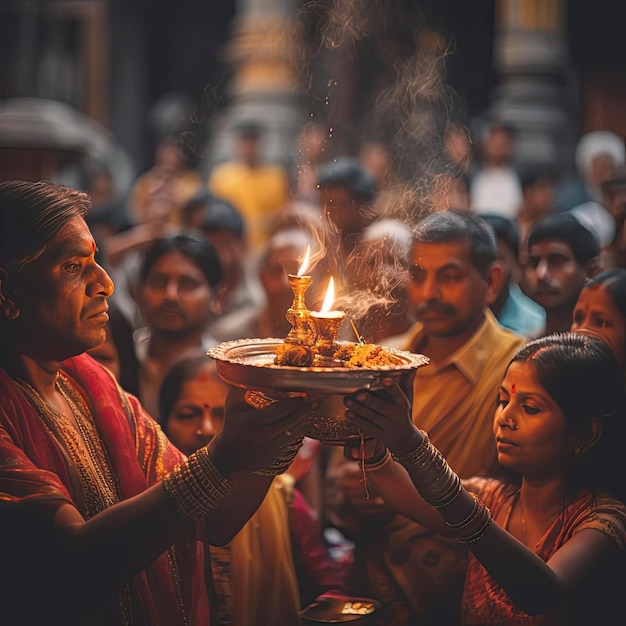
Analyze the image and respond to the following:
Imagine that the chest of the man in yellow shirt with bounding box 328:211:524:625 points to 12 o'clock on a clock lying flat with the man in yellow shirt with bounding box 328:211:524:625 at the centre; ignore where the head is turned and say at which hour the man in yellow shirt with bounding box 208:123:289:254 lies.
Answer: the man in yellow shirt with bounding box 208:123:289:254 is roughly at 4 o'clock from the man in yellow shirt with bounding box 328:211:524:625.

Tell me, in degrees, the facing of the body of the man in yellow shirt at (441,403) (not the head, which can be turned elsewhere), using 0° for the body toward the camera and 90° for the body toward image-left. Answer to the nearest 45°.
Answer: approximately 45°
